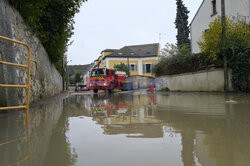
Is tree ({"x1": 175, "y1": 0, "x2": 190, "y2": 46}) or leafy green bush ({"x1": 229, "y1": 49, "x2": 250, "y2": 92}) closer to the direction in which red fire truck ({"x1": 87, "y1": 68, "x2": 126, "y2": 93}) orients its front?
the leafy green bush

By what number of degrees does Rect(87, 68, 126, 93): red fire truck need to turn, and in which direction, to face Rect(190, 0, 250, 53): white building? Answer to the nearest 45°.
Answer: approximately 135° to its left

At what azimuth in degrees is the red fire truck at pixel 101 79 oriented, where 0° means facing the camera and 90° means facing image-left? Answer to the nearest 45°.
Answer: approximately 45°

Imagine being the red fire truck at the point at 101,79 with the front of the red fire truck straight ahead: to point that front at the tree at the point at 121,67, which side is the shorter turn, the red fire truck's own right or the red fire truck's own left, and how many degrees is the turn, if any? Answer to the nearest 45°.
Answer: approximately 135° to the red fire truck's own right

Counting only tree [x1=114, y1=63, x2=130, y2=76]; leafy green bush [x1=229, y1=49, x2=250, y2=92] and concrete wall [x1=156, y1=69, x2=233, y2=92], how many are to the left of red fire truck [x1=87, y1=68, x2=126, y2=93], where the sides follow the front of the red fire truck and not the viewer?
2

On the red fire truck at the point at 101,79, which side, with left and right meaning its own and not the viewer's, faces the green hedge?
left

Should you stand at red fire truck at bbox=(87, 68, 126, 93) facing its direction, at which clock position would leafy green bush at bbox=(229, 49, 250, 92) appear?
The leafy green bush is roughly at 9 o'clock from the red fire truck.

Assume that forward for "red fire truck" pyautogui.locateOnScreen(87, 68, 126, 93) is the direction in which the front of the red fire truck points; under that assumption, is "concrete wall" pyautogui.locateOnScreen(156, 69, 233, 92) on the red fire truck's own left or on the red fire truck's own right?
on the red fire truck's own left

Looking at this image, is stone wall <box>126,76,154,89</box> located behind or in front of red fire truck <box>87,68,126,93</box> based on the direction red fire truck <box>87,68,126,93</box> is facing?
behind
